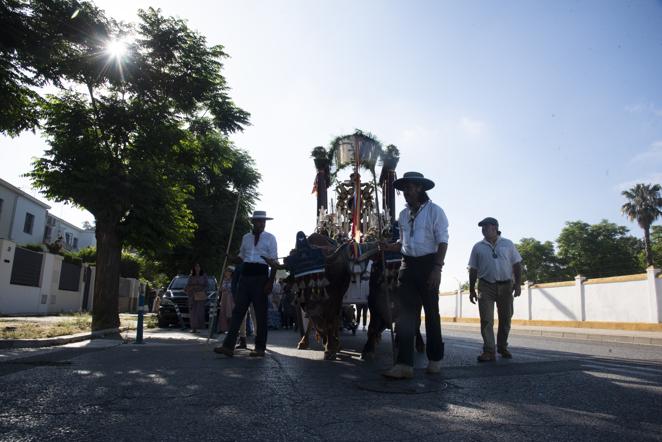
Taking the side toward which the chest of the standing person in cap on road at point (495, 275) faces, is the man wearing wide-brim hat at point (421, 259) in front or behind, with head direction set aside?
in front

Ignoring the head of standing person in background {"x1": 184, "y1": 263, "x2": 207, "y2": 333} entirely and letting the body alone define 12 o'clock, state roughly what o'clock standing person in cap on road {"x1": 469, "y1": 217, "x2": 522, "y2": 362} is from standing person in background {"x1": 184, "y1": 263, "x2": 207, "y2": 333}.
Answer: standing person in cap on road {"x1": 469, "y1": 217, "x2": 522, "y2": 362} is roughly at 11 o'clock from standing person in background {"x1": 184, "y1": 263, "x2": 207, "y2": 333}.

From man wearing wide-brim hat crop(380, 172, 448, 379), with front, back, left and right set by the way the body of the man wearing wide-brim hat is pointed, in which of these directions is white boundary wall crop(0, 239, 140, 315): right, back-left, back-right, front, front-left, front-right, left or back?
right

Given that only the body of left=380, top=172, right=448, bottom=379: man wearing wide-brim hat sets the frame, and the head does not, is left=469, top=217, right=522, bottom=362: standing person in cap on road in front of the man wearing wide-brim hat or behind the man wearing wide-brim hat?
behind

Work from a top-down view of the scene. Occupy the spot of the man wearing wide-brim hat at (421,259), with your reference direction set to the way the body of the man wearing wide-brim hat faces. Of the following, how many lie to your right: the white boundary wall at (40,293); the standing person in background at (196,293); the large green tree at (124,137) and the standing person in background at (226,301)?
4

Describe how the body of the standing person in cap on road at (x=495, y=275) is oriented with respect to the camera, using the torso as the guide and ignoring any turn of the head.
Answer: toward the camera

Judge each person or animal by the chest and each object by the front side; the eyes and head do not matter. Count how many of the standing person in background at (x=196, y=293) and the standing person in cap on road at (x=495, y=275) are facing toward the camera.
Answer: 2

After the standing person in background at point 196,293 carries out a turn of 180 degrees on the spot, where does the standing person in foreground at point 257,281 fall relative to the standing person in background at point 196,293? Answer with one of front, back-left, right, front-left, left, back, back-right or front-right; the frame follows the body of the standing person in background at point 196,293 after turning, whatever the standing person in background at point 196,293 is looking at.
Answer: back

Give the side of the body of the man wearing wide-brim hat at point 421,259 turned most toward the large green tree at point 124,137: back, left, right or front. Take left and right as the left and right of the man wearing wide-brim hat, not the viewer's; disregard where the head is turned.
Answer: right

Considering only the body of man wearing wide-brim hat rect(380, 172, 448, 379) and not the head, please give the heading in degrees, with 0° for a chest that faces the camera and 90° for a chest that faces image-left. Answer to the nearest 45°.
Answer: approximately 45°
